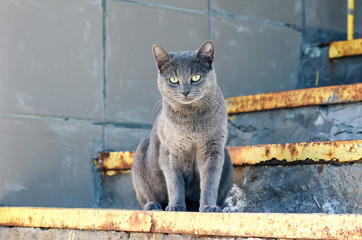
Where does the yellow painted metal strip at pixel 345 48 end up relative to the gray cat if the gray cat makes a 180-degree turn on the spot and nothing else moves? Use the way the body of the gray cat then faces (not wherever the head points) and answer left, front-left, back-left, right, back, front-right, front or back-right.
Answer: front-right

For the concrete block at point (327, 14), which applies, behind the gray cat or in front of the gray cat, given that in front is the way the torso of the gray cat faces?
behind

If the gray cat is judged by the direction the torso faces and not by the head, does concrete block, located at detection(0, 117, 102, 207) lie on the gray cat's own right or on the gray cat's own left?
on the gray cat's own right

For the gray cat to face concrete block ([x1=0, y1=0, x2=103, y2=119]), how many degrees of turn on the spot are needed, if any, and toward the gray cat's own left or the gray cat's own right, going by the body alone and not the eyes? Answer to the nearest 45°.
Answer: approximately 135° to the gray cat's own right

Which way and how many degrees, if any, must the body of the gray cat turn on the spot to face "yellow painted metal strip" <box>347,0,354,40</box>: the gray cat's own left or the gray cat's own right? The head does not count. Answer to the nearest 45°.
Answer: approximately 135° to the gray cat's own left

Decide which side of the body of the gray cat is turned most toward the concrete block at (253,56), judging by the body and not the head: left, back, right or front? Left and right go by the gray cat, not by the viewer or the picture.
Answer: back

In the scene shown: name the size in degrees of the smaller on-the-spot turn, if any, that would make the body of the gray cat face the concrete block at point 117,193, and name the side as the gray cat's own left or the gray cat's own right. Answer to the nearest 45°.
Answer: approximately 135° to the gray cat's own right

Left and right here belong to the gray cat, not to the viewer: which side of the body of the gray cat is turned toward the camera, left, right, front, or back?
front

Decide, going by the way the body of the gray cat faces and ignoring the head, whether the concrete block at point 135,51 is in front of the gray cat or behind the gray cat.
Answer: behind
